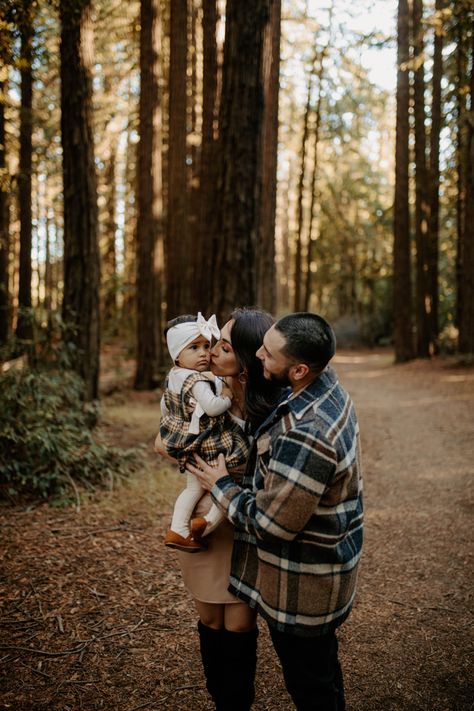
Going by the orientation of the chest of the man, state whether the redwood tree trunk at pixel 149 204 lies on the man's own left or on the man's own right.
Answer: on the man's own right

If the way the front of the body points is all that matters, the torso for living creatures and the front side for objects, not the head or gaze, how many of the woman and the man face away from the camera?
0

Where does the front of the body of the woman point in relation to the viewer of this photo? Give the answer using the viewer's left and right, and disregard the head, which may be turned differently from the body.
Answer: facing the viewer and to the left of the viewer

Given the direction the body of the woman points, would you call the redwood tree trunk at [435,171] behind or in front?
behind

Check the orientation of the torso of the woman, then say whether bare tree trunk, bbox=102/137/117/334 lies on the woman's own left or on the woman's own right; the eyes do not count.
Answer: on the woman's own right

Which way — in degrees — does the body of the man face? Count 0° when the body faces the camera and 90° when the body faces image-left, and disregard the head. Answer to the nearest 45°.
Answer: approximately 90°

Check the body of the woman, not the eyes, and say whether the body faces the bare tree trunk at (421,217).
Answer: no

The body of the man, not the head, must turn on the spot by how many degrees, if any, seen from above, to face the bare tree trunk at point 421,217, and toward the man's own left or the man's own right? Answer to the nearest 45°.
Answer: approximately 90° to the man's own right

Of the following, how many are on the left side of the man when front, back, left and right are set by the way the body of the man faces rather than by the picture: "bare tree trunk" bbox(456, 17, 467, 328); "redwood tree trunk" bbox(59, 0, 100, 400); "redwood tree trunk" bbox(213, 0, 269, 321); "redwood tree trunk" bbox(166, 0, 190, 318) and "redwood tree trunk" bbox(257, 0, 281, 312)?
0

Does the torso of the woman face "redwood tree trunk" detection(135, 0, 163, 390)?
no

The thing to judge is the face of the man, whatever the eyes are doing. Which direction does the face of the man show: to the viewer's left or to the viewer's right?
to the viewer's left

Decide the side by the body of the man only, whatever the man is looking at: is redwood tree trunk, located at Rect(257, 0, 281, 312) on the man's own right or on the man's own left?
on the man's own right

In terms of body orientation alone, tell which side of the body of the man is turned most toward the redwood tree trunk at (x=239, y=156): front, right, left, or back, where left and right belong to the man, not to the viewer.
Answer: right

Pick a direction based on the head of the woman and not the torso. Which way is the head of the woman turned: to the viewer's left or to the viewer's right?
to the viewer's left
